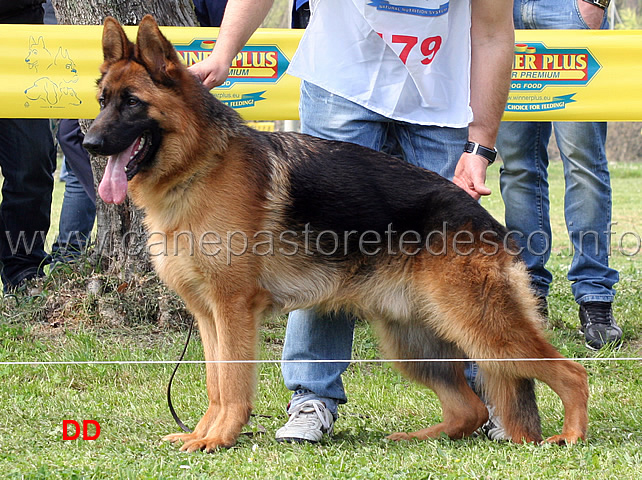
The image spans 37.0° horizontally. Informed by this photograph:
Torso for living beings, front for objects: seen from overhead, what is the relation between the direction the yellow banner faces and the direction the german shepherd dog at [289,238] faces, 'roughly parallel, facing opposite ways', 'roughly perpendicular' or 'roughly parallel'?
roughly perpendicular

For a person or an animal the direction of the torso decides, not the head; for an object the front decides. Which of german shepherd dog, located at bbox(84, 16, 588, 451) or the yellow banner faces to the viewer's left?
the german shepherd dog

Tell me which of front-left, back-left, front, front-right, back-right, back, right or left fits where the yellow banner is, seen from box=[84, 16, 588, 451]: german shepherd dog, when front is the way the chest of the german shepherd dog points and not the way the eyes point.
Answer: right

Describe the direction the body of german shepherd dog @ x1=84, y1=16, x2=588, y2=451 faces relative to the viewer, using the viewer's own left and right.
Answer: facing to the left of the viewer

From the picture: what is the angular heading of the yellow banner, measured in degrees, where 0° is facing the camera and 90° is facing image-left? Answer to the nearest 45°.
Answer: approximately 0°

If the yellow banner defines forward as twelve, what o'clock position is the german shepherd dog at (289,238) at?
The german shepherd dog is roughly at 12 o'clock from the yellow banner.

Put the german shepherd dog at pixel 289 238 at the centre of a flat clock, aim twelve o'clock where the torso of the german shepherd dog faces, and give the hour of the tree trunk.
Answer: The tree trunk is roughly at 2 o'clock from the german shepherd dog.
